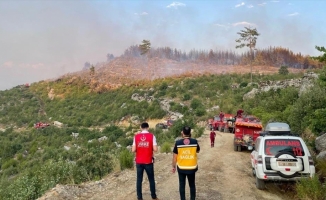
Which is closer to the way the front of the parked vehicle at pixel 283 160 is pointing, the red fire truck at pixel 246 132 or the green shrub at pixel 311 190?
the red fire truck

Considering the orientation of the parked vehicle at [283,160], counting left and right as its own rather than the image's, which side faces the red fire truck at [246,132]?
front

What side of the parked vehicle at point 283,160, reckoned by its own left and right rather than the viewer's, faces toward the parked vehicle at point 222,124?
front

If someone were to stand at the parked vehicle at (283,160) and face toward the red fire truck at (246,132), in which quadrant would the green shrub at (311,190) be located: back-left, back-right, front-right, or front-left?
back-right

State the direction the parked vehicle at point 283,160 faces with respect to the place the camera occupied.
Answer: facing away from the viewer

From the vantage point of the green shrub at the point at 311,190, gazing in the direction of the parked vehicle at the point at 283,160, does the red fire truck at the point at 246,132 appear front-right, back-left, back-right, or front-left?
front-right
